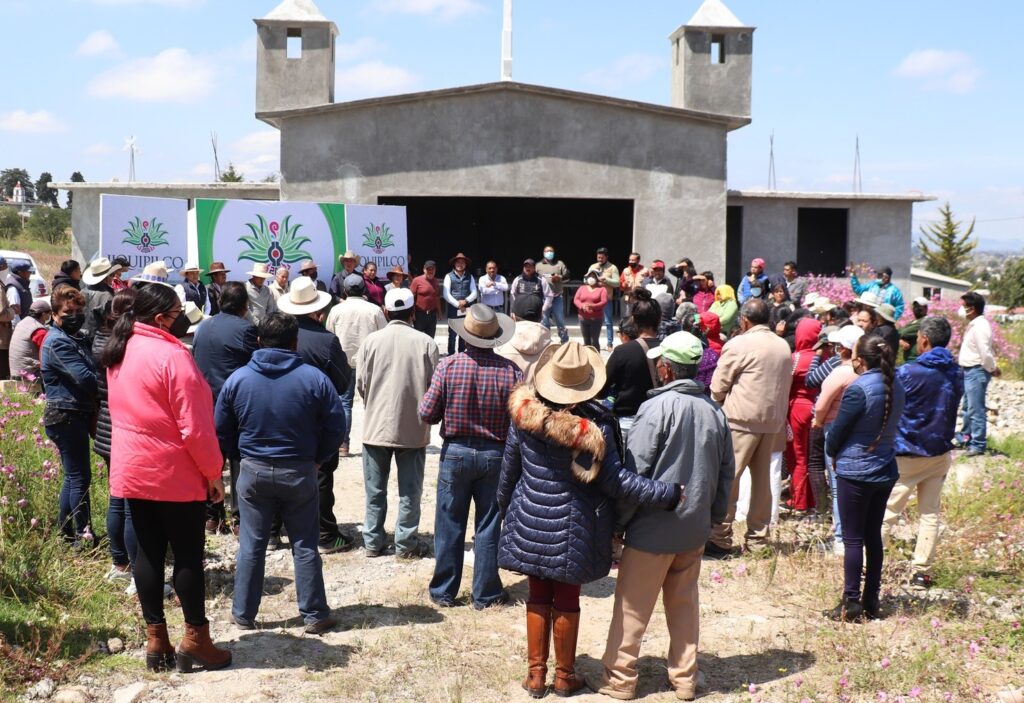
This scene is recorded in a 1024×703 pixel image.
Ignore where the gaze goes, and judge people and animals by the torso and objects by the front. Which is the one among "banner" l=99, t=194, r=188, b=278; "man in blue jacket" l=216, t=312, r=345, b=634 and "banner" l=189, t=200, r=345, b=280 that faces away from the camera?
the man in blue jacket

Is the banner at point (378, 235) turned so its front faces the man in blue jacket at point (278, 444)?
yes

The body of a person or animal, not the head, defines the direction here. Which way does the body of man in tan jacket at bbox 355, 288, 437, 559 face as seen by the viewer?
away from the camera

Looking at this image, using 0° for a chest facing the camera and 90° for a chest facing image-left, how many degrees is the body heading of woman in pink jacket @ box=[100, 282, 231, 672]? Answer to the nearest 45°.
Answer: approximately 225°

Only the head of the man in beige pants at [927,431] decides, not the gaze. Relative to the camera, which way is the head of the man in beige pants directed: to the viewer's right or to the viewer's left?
to the viewer's left

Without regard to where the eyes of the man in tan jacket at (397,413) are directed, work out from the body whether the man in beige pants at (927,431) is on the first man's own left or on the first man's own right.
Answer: on the first man's own right

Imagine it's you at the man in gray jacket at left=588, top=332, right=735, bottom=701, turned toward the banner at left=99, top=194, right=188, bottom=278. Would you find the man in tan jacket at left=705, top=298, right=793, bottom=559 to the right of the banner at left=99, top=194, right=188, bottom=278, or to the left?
right

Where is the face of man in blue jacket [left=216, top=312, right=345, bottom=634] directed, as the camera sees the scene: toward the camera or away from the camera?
away from the camera

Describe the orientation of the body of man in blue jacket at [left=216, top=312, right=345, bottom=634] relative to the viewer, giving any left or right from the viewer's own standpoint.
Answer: facing away from the viewer

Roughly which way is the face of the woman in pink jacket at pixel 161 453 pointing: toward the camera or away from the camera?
away from the camera

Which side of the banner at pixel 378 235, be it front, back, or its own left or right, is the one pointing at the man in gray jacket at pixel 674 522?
front

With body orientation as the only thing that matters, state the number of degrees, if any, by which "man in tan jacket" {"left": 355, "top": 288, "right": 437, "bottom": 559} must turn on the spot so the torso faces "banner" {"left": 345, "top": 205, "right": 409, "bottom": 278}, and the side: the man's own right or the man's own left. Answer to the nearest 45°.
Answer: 0° — they already face it

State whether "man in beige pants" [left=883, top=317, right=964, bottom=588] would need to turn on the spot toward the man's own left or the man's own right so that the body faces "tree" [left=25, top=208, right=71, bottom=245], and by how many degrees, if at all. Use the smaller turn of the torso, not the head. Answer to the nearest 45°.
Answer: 0° — they already face it

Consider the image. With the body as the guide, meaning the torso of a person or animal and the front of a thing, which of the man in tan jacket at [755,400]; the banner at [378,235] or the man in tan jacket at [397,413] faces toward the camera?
the banner

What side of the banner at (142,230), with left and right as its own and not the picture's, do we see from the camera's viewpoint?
front

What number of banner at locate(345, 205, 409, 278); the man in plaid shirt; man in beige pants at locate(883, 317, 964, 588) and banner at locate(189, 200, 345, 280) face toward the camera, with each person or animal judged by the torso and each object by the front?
2

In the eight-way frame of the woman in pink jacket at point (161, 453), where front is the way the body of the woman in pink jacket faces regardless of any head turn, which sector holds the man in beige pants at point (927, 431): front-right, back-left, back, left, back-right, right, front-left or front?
front-right
